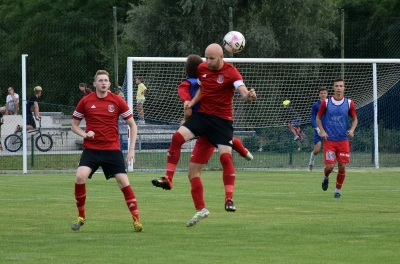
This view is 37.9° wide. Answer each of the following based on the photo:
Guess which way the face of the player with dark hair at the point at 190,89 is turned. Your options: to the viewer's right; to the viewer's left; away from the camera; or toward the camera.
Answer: away from the camera

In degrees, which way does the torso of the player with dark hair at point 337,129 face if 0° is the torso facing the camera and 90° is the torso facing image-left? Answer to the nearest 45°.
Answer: approximately 0°

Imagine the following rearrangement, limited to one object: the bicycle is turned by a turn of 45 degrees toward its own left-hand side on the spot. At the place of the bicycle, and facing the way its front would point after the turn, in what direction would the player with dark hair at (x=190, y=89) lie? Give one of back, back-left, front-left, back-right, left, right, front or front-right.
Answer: back-right

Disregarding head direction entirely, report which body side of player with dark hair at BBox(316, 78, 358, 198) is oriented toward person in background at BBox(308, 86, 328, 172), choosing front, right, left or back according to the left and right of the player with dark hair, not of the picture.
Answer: back

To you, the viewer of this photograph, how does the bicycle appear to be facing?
facing to the right of the viewer

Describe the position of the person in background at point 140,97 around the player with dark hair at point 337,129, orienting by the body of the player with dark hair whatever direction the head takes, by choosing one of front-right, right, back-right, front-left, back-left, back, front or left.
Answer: back-right

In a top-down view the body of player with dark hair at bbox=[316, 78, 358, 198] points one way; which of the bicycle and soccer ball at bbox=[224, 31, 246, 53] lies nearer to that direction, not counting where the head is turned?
the soccer ball

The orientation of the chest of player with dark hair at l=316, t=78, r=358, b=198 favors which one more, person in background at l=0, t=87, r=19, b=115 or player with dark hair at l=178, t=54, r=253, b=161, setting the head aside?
the player with dark hair
